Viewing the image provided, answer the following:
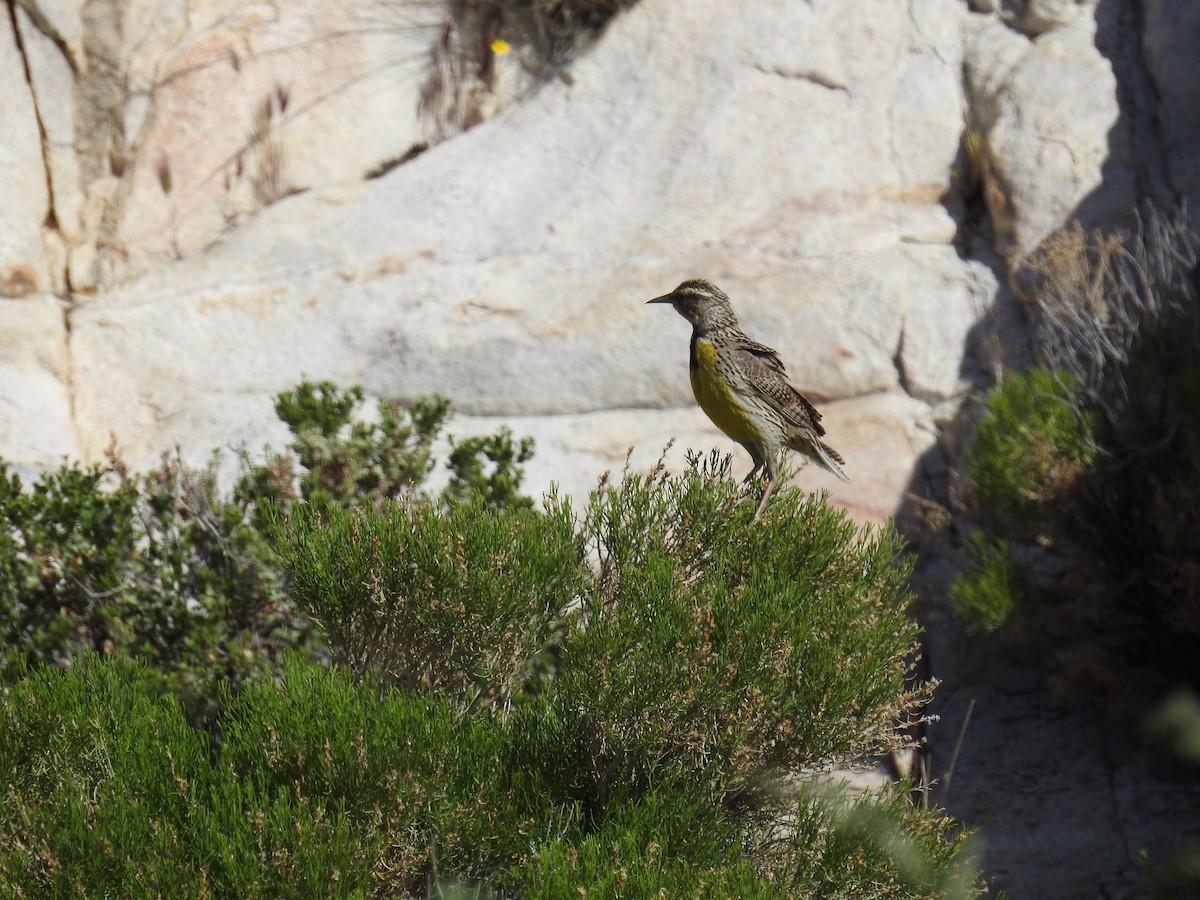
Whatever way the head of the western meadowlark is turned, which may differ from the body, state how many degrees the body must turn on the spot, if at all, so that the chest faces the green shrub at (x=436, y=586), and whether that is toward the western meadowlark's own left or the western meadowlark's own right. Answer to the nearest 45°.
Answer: approximately 45° to the western meadowlark's own left

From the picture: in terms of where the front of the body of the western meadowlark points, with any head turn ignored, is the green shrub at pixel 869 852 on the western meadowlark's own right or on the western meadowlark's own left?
on the western meadowlark's own left

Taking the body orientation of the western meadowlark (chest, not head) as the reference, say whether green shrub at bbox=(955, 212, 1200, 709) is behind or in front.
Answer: behind

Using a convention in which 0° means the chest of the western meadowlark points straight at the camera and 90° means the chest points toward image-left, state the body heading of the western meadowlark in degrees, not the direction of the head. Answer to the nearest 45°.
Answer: approximately 90°
